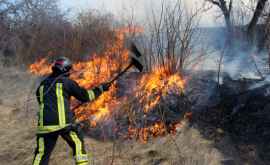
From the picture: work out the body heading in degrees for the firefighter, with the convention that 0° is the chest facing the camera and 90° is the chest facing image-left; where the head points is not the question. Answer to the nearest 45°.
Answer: approximately 225°

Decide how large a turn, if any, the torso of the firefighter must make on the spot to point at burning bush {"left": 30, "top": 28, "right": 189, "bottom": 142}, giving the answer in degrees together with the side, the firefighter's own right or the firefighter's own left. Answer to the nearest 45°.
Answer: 0° — they already face it
